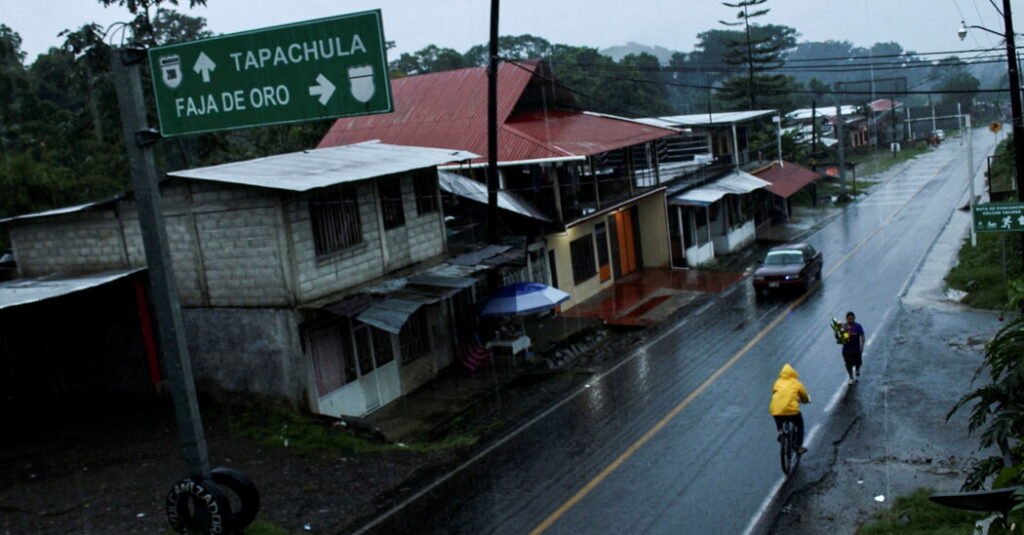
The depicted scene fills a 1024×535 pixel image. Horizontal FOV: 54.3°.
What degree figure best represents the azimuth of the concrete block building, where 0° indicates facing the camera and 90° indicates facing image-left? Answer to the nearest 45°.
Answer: approximately 315°

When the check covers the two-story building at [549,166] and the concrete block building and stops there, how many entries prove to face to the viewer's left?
0

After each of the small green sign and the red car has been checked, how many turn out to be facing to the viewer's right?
0

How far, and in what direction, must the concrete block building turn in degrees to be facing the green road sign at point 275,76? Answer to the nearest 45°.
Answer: approximately 45° to its right

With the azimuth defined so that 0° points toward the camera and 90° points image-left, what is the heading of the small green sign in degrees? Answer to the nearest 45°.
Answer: approximately 0°

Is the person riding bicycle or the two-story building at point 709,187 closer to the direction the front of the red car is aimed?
the person riding bicycle

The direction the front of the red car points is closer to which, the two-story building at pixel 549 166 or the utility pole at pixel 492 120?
the utility pole

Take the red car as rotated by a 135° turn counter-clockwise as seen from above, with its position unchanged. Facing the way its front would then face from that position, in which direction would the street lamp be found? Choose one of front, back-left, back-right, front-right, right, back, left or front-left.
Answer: front-right

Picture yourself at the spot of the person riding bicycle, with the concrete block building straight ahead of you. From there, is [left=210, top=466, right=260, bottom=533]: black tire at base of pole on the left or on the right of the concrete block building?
left

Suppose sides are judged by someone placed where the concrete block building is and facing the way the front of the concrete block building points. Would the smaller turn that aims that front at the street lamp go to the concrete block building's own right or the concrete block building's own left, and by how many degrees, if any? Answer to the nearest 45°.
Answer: approximately 45° to the concrete block building's own left
